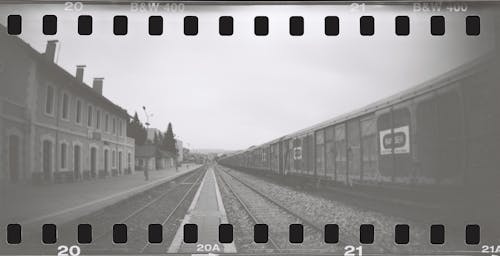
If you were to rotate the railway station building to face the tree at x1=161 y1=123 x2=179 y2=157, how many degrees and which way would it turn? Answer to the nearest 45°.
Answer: approximately 45° to its left

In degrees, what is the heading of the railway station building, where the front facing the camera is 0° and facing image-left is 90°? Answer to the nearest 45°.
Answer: approximately 315°
